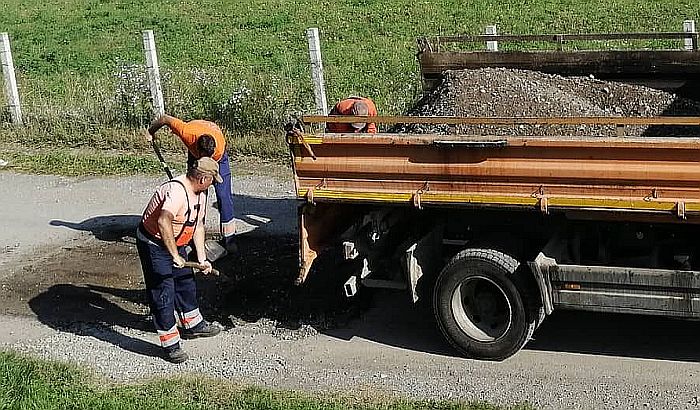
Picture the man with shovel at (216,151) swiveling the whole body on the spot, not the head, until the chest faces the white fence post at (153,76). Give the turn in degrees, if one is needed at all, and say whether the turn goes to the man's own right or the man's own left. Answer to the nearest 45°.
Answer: approximately 135° to the man's own right

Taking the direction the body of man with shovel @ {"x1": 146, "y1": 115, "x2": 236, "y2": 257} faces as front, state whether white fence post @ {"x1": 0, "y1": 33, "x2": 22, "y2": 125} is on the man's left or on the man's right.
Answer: on the man's right

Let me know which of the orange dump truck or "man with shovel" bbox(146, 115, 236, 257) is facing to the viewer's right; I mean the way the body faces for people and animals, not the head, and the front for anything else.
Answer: the orange dump truck

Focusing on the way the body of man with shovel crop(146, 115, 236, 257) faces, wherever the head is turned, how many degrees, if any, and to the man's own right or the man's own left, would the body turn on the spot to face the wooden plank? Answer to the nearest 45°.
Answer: approximately 135° to the man's own left

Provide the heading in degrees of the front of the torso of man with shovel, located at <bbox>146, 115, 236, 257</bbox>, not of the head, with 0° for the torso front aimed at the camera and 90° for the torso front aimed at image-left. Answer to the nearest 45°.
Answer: approximately 45°

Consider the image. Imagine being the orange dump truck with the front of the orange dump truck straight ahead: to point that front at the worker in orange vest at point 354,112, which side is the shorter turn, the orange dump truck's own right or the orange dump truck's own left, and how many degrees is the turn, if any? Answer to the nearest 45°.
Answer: approximately 135° to the orange dump truck's own left

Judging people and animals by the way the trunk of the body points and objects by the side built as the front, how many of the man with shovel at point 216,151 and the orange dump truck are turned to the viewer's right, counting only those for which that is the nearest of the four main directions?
1

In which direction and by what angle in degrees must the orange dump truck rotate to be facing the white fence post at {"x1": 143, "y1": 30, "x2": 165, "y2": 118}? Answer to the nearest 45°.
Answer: approximately 135° to its left

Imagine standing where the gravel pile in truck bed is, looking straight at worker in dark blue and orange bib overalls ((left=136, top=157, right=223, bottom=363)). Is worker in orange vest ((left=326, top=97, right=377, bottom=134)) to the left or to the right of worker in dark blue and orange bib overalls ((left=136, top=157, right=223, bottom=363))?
right

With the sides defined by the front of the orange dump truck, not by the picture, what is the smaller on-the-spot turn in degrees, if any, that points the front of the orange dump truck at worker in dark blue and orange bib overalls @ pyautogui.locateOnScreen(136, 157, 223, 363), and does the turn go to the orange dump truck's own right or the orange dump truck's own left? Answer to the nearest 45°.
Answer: approximately 180°

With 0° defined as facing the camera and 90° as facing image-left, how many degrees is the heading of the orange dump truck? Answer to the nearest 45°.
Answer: approximately 270°
